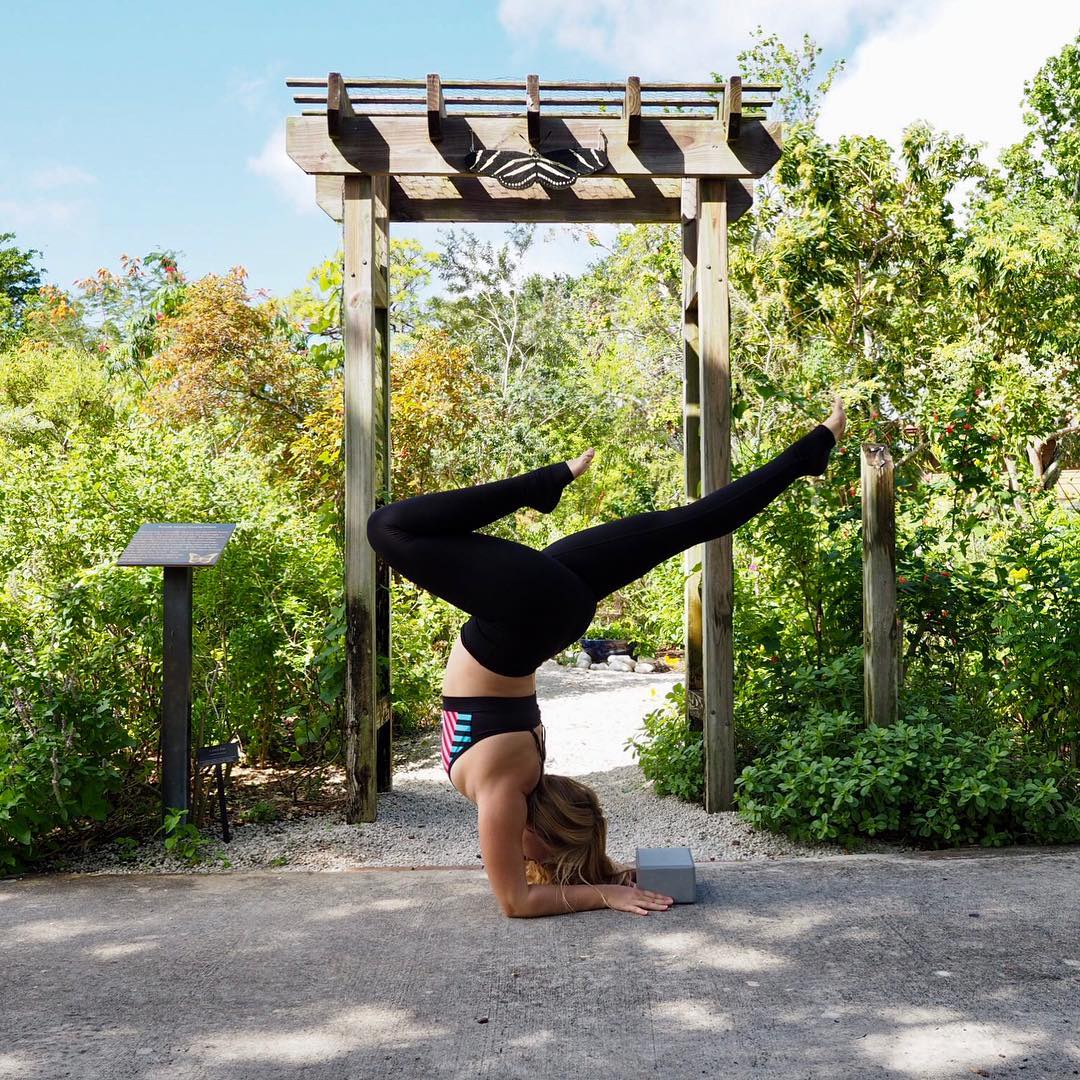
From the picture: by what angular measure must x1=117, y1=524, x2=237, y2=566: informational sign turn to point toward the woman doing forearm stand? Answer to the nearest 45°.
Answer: approximately 45° to its left

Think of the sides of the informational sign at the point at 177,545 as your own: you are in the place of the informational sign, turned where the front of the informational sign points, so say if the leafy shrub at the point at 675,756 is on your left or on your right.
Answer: on your left

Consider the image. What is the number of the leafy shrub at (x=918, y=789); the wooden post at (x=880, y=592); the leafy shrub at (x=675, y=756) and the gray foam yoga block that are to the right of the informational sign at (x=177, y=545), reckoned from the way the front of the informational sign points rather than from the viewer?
0

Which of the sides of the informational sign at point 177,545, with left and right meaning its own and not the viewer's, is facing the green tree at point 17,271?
back

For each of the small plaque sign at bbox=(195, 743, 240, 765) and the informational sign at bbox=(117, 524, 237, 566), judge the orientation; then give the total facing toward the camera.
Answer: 2

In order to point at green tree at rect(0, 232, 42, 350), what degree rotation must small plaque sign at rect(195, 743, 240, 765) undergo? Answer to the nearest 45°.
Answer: approximately 180°

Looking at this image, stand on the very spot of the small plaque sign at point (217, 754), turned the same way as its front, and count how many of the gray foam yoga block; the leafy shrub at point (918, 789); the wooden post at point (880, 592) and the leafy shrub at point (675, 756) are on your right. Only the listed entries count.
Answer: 0

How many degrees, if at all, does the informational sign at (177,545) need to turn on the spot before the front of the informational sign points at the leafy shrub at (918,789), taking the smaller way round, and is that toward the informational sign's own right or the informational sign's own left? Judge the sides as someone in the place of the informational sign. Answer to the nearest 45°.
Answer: approximately 90° to the informational sign's own left

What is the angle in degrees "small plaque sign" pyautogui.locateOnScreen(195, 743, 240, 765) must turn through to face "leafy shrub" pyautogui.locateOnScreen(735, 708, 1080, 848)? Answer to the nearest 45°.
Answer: approximately 90° to its left

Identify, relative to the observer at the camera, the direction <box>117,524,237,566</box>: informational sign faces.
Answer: facing the viewer

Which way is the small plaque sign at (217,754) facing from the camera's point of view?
toward the camera

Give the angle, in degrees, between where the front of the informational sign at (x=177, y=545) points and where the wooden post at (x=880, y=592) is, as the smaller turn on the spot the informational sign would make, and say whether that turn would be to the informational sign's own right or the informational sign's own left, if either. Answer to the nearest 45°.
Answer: approximately 90° to the informational sign's own left

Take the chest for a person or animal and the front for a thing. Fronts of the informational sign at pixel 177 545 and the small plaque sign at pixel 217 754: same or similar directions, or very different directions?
same or similar directions
